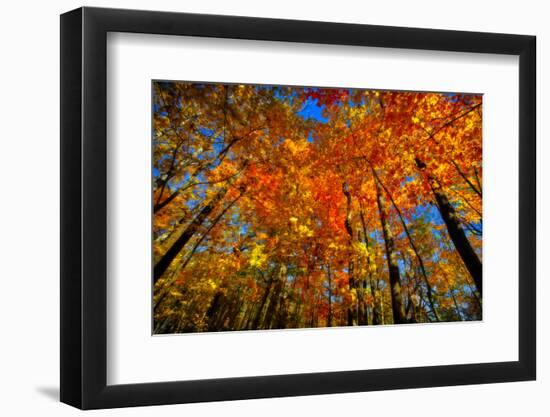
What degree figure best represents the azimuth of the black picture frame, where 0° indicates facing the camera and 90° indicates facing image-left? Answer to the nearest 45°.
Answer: approximately 315°
